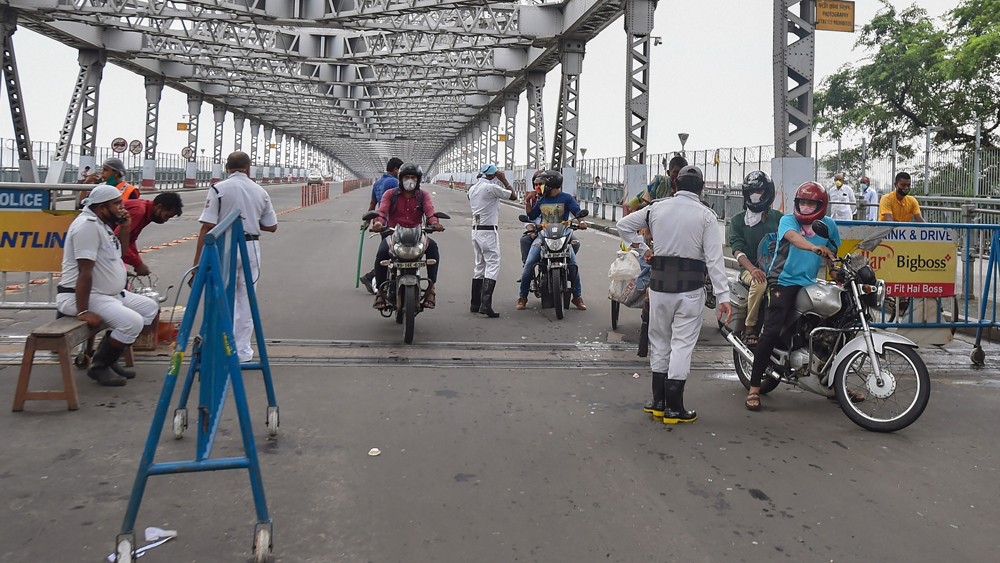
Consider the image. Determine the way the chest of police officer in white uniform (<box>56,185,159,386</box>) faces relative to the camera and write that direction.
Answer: to the viewer's right

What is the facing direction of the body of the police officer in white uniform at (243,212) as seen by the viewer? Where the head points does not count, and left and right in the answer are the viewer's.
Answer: facing away from the viewer

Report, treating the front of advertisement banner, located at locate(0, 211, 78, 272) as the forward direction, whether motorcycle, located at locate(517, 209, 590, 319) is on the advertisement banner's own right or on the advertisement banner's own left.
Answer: on the advertisement banner's own left

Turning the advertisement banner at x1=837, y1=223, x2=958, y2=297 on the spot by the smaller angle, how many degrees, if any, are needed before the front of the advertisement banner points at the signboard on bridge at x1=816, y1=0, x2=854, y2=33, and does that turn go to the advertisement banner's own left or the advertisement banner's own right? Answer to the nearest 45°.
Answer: approximately 180°

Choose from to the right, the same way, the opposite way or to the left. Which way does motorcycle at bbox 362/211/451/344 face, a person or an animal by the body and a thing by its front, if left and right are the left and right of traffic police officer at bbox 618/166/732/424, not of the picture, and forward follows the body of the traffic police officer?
the opposite way

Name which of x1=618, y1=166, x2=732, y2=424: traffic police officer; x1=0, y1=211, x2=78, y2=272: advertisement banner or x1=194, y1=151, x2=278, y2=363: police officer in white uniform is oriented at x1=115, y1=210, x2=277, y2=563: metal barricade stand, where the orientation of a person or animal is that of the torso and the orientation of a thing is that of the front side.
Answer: the advertisement banner

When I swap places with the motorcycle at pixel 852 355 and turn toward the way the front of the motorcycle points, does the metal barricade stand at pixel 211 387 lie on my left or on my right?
on my right
